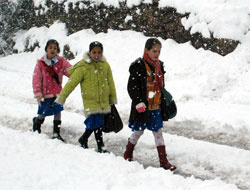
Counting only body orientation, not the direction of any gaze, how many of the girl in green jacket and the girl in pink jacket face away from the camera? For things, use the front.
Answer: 0

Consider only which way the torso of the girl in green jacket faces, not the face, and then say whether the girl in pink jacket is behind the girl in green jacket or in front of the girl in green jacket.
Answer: behind

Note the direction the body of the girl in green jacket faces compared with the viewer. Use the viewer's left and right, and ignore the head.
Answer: facing the viewer and to the right of the viewer

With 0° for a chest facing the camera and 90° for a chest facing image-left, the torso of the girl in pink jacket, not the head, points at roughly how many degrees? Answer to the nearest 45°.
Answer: approximately 315°

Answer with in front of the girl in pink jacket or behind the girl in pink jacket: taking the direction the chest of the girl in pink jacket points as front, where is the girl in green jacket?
in front
